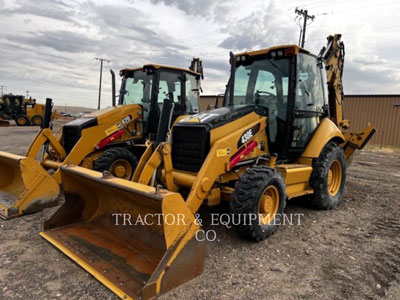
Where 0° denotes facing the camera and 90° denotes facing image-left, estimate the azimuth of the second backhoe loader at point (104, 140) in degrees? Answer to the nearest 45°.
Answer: approximately 45°

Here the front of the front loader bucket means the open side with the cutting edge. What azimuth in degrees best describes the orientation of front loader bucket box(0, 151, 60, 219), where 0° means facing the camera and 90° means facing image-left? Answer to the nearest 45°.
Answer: approximately 45°

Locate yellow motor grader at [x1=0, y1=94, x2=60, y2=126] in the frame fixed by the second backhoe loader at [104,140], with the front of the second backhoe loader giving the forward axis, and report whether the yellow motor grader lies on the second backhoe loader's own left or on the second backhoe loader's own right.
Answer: on the second backhoe loader's own right

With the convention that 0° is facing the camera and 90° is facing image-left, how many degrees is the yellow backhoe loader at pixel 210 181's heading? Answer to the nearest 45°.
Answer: approximately 45°

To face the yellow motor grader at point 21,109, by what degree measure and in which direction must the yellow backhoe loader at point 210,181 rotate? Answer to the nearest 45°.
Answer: approximately 90° to its right

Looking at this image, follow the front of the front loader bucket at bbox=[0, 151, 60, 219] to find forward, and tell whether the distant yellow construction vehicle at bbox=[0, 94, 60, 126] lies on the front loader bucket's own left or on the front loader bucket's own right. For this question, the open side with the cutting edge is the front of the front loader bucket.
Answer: on the front loader bucket's own right

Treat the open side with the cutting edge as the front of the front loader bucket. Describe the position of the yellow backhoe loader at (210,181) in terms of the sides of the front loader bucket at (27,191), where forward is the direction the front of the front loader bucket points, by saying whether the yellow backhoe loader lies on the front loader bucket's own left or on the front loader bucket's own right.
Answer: on the front loader bucket's own left
